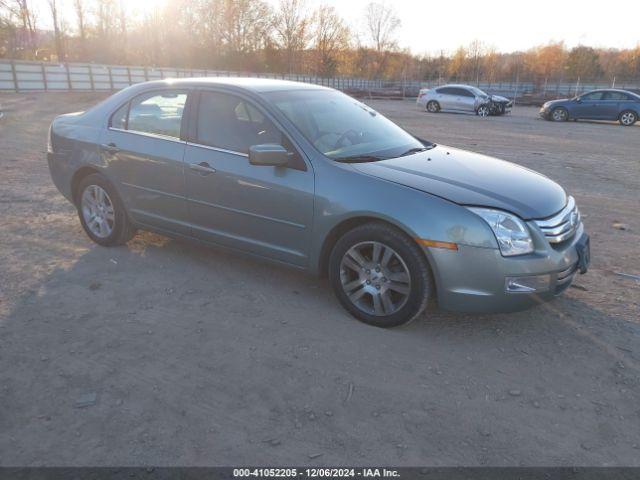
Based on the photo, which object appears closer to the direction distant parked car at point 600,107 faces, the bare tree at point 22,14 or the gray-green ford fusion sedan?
the bare tree

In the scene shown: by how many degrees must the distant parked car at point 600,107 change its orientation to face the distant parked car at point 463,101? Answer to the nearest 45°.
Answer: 0° — it already faces it

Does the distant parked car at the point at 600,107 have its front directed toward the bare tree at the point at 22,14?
yes

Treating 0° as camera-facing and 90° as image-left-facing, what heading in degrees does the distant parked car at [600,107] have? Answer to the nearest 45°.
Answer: approximately 90°

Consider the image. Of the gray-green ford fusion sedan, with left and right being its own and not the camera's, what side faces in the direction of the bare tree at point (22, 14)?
back

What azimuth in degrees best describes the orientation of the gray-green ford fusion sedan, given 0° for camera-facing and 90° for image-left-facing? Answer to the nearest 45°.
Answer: approximately 315°

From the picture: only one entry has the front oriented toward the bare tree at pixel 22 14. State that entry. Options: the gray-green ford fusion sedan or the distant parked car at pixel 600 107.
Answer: the distant parked car

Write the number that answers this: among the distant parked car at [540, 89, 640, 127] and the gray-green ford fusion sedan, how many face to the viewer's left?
1

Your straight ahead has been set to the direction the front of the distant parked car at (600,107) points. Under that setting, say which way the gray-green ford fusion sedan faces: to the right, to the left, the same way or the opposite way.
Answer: the opposite way

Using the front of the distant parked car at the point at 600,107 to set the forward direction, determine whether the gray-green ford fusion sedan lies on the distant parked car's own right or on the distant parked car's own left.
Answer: on the distant parked car's own left
